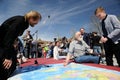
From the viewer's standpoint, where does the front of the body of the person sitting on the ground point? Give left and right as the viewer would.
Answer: facing the viewer and to the right of the viewer

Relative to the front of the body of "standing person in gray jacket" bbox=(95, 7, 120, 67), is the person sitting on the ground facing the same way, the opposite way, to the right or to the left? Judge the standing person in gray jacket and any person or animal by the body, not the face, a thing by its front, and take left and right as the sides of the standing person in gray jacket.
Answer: to the left

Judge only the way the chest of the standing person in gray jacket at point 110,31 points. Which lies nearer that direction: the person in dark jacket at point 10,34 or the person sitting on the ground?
the person in dark jacket

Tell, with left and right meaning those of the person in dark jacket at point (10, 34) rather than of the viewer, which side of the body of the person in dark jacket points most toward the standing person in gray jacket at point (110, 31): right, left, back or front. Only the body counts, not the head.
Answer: front

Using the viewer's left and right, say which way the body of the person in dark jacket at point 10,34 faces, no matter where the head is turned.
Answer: facing to the right of the viewer

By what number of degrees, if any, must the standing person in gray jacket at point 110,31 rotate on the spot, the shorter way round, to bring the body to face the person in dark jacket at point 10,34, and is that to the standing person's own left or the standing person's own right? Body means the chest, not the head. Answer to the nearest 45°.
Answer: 0° — they already face them

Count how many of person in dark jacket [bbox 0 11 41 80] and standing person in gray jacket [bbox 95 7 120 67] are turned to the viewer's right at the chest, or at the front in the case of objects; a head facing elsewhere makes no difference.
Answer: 1

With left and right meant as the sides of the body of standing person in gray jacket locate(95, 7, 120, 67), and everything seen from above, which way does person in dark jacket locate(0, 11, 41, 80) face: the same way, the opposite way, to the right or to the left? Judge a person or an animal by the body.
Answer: the opposite way
